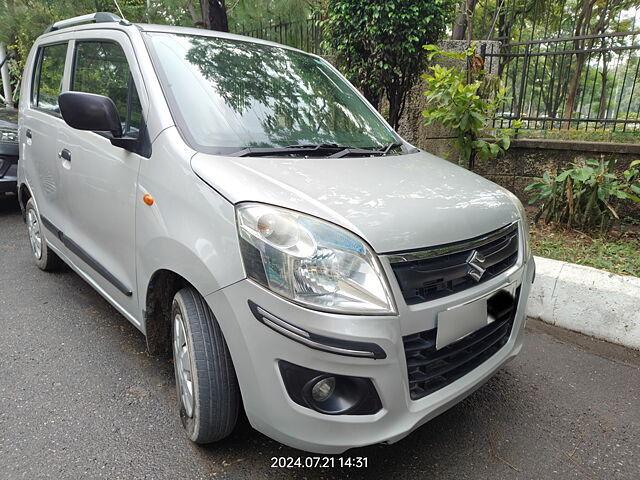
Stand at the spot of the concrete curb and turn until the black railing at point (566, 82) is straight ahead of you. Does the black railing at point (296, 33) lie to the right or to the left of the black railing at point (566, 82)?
left

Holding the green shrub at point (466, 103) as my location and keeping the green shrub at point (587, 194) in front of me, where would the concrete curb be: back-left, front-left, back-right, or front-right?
front-right

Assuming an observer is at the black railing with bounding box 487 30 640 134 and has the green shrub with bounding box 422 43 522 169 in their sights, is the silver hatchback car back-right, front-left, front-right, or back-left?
front-left

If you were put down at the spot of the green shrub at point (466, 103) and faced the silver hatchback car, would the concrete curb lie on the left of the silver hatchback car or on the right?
left

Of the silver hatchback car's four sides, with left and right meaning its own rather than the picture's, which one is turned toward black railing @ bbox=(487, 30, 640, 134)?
left

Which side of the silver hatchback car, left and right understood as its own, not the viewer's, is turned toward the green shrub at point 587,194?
left

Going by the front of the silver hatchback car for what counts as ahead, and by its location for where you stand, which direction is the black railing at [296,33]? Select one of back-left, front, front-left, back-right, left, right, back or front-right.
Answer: back-left

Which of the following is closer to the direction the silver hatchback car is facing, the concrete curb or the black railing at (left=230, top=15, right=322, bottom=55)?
the concrete curb

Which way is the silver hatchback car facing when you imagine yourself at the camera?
facing the viewer and to the right of the viewer

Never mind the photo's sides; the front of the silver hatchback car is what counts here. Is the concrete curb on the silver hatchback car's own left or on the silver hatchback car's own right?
on the silver hatchback car's own left
